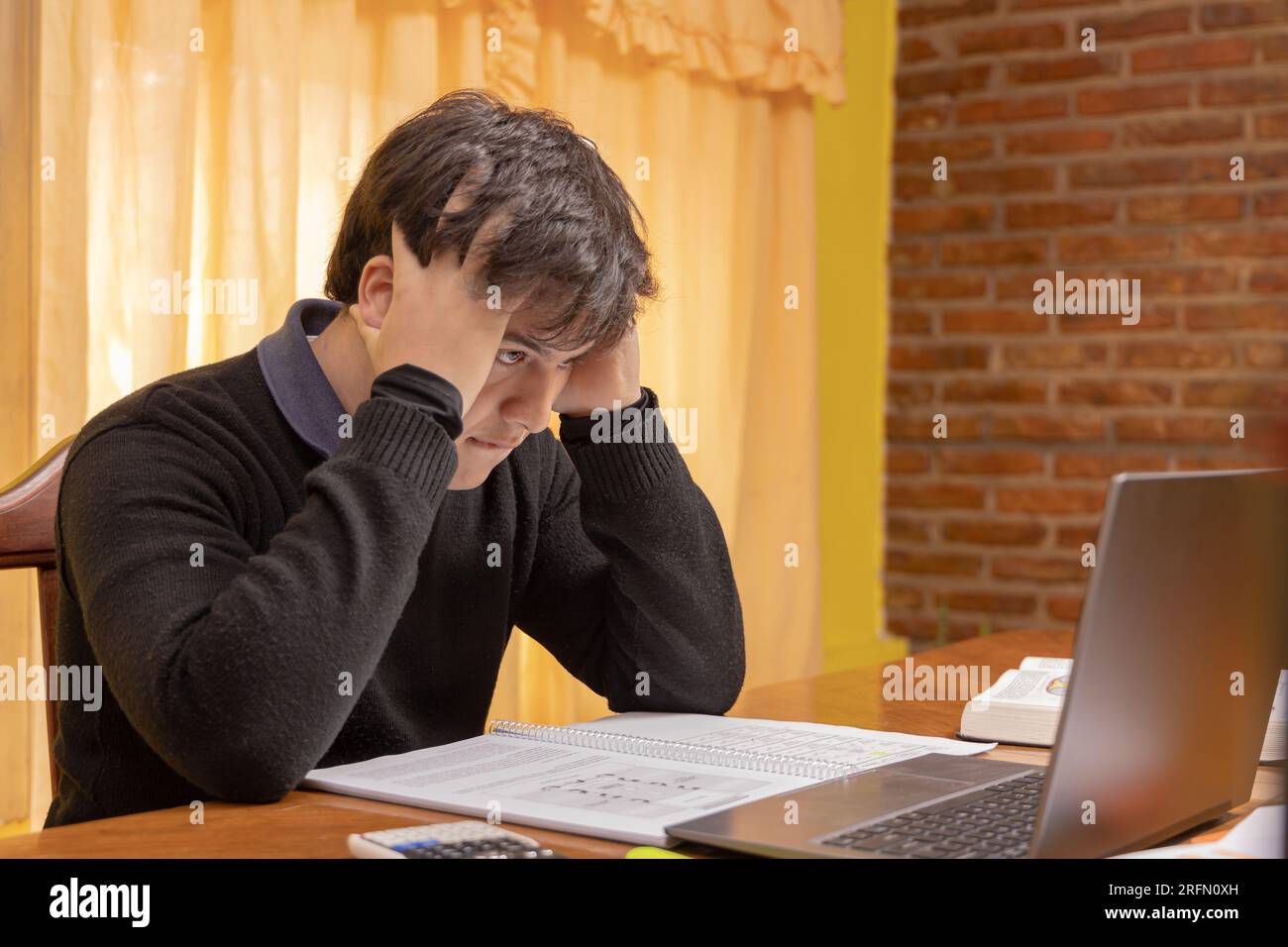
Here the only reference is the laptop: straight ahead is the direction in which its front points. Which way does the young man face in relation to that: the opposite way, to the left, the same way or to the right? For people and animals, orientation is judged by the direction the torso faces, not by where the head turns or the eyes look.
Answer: the opposite way

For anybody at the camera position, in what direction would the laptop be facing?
facing away from the viewer and to the left of the viewer
